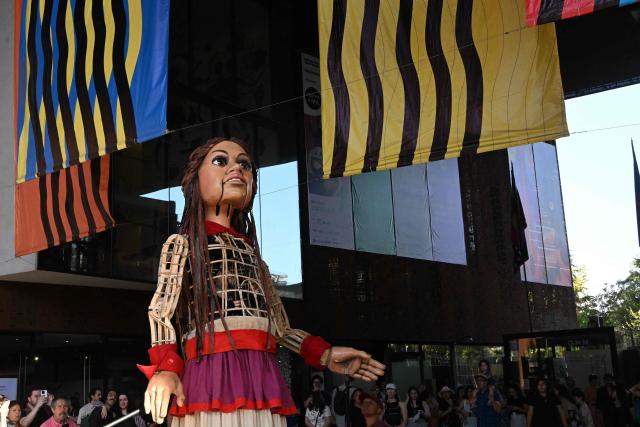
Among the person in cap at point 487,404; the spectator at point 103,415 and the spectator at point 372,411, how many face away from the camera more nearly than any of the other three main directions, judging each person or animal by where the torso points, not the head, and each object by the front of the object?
0

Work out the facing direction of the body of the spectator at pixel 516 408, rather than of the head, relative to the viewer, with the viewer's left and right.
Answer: facing the viewer and to the left of the viewer

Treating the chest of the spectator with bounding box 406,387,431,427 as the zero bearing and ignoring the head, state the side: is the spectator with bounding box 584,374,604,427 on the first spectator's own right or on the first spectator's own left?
on the first spectator's own left

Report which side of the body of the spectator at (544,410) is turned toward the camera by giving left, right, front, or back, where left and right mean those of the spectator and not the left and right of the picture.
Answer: front

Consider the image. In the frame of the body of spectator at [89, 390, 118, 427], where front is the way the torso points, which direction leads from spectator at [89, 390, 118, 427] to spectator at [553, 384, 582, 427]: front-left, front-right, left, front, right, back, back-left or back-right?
front-left

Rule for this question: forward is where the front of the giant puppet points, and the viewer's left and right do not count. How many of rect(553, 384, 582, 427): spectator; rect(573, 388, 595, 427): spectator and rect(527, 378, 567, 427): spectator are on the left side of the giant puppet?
3

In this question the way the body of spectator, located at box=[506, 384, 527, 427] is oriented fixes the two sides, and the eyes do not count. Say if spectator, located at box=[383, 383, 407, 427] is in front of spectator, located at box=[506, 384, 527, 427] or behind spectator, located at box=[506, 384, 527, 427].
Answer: in front

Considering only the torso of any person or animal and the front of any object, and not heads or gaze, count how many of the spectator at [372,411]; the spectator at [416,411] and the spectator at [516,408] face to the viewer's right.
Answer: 0

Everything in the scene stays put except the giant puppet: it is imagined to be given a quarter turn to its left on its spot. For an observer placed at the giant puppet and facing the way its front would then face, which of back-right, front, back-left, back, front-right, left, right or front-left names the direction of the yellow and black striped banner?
front

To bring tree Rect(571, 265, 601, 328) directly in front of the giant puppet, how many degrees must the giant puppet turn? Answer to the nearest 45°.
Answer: approximately 90° to its left

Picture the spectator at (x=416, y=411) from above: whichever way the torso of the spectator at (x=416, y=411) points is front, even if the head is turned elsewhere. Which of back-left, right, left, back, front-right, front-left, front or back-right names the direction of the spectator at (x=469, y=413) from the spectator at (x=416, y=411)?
left

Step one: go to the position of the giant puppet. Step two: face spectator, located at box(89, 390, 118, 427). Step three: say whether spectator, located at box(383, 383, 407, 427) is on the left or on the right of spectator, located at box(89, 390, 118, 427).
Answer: right

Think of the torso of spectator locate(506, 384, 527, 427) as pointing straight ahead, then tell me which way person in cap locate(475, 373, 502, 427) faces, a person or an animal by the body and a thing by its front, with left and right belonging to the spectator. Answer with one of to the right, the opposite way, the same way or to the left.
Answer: the same way

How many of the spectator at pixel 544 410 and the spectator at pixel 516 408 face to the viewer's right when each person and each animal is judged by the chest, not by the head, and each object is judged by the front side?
0
